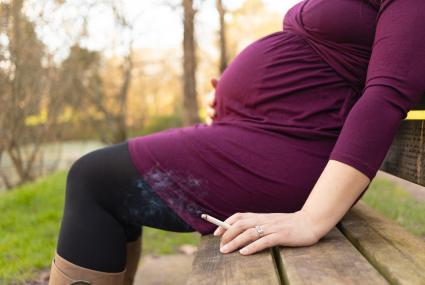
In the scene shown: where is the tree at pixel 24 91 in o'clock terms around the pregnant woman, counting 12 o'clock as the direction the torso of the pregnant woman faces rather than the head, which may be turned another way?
The tree is roughly at 2 o'clock from the pregnant woman.

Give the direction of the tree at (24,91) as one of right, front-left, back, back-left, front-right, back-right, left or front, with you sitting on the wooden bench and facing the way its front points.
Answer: front-right

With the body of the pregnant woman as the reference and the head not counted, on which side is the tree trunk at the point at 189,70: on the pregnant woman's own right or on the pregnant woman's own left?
on the pregnant woman's own right

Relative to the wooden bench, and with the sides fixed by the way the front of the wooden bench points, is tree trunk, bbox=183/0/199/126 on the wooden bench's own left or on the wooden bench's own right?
on the wooden bench's own right

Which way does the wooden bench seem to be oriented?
to the viewer's left

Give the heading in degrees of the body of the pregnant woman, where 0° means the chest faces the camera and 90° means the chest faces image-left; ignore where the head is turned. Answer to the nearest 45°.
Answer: approximately 90°

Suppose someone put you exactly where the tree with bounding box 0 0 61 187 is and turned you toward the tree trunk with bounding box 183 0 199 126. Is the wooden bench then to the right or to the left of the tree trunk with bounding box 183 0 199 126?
right
